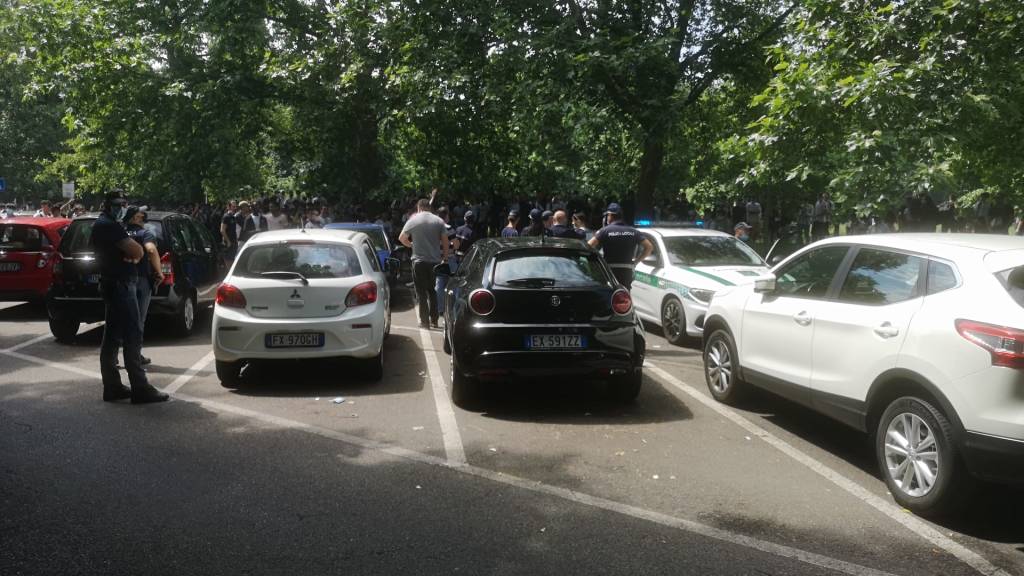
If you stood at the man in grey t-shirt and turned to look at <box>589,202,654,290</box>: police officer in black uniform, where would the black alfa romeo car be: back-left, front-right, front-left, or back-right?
front-right

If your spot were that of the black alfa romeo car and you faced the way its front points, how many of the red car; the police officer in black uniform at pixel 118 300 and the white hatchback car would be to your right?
0

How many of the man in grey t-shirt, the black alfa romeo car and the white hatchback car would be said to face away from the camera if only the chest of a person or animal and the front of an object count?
3

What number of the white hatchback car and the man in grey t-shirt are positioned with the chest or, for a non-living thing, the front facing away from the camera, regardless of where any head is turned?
2

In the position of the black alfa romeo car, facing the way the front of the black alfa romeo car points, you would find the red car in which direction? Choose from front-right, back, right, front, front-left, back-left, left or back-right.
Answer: front-left

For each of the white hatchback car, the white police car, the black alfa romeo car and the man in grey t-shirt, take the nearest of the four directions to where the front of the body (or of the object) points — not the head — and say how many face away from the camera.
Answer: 3

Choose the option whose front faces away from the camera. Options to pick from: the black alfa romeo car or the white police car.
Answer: the black alfa romeo car

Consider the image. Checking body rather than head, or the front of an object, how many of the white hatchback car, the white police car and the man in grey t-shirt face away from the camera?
2

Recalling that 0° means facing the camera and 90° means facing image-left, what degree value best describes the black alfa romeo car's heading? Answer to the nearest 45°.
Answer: approximately 180°

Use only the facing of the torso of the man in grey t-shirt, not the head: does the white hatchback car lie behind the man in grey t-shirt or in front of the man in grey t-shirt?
behind

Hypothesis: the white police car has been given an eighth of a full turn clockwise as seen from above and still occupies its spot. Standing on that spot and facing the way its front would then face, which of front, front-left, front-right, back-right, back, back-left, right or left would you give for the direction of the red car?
right

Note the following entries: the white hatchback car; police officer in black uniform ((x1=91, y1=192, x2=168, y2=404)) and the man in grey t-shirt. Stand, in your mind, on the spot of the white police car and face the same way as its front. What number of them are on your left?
0

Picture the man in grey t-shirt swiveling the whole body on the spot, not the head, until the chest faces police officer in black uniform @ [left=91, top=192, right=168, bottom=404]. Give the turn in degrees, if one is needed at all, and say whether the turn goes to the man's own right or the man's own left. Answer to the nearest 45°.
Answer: approximately 135° to the man's own left

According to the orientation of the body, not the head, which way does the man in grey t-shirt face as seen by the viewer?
away from the camera

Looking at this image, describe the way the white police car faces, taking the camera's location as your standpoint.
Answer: facing the viewer and to the right of the viewer

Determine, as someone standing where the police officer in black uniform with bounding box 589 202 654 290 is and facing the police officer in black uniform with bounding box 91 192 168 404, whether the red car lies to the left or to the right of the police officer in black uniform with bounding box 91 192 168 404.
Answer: right

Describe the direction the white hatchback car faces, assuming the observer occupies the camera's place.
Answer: facing away from the viewer

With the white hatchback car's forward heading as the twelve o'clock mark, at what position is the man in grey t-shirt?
The man in grey t-shirt is roughly at 1 o'clock from the white hatchback car.

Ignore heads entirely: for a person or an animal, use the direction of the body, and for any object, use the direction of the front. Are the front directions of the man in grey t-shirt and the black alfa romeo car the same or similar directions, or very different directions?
same or similar directions

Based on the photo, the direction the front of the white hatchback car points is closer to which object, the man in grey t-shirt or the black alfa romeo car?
the man in grey t-shirt
